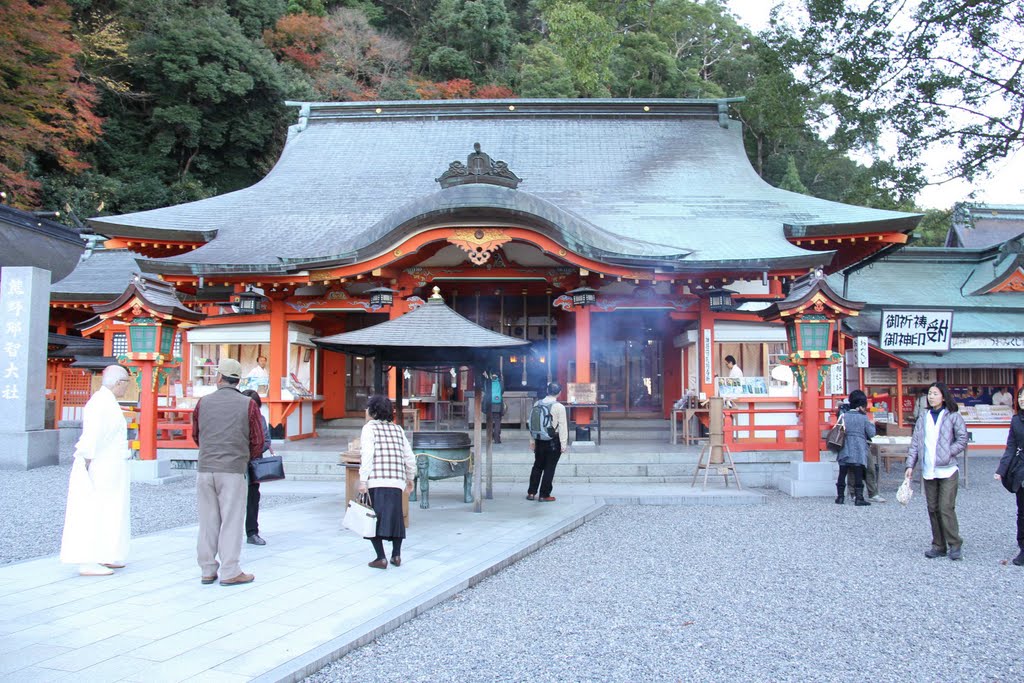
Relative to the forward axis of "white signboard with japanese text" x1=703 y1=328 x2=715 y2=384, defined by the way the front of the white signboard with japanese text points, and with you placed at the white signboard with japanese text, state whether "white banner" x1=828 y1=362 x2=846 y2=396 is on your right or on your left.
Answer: on your left

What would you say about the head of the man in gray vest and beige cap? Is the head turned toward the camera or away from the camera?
away from the camera

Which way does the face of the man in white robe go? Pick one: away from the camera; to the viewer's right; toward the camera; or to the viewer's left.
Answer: to the viewer's right

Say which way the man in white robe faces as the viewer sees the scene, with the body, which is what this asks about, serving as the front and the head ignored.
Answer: to the viewer's right

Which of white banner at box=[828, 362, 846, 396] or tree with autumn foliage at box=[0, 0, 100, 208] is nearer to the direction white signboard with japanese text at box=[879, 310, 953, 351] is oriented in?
the white banner

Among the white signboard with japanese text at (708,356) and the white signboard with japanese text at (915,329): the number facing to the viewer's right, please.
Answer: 0

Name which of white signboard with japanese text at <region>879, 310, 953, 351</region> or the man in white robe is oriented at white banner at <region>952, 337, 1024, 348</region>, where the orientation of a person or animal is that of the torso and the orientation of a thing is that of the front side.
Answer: the man in white robe

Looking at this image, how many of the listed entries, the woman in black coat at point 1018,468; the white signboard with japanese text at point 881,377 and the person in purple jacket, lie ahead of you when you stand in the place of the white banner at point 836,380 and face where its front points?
2

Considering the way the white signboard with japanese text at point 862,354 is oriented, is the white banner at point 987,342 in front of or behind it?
behind

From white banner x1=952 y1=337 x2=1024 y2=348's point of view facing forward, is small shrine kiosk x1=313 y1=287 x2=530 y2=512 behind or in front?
in front

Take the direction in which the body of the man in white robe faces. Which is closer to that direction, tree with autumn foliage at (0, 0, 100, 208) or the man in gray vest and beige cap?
the man in gray vest and beige cap

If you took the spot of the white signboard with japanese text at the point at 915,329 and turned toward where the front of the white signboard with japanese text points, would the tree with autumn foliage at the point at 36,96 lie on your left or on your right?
on your right

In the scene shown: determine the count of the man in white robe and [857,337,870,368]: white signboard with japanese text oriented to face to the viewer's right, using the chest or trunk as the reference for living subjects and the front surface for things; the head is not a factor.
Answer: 1

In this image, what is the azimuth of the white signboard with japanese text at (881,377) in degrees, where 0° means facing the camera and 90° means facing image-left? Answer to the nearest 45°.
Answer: approximately 0°
